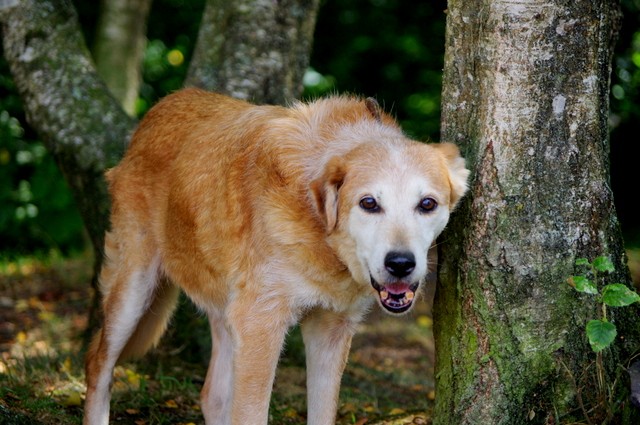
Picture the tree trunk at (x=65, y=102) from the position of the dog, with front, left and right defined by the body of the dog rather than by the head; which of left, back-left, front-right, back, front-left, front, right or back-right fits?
back

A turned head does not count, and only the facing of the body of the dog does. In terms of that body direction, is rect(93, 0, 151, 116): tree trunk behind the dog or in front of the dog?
behind

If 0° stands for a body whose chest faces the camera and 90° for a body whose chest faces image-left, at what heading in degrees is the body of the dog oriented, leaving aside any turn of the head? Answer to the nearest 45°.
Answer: approximately 315°

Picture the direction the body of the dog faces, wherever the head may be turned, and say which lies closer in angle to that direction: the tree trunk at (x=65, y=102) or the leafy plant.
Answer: the leafy plant

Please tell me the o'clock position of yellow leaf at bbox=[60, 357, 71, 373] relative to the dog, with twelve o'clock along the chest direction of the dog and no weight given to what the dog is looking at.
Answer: The yellow leaf is roughly at 6 o'clock from the dog.

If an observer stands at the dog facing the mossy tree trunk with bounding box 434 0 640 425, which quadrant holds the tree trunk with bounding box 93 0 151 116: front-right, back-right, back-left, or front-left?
back-left

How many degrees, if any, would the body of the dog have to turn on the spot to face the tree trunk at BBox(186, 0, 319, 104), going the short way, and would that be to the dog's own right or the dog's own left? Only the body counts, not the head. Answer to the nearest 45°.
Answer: approximately 135° to the dog's own left

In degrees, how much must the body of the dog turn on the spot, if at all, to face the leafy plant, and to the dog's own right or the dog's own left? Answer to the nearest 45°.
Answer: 0° — it already faces it

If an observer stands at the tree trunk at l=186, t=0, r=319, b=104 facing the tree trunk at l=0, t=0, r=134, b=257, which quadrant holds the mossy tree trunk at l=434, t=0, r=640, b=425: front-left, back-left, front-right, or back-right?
back-left

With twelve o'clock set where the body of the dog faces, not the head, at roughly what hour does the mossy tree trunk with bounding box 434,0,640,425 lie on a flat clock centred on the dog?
The mossy tree trunk is roughly at 11 o'clock from the dog.
